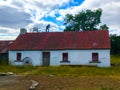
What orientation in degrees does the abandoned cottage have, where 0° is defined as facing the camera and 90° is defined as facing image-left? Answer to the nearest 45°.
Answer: approximately 0°
